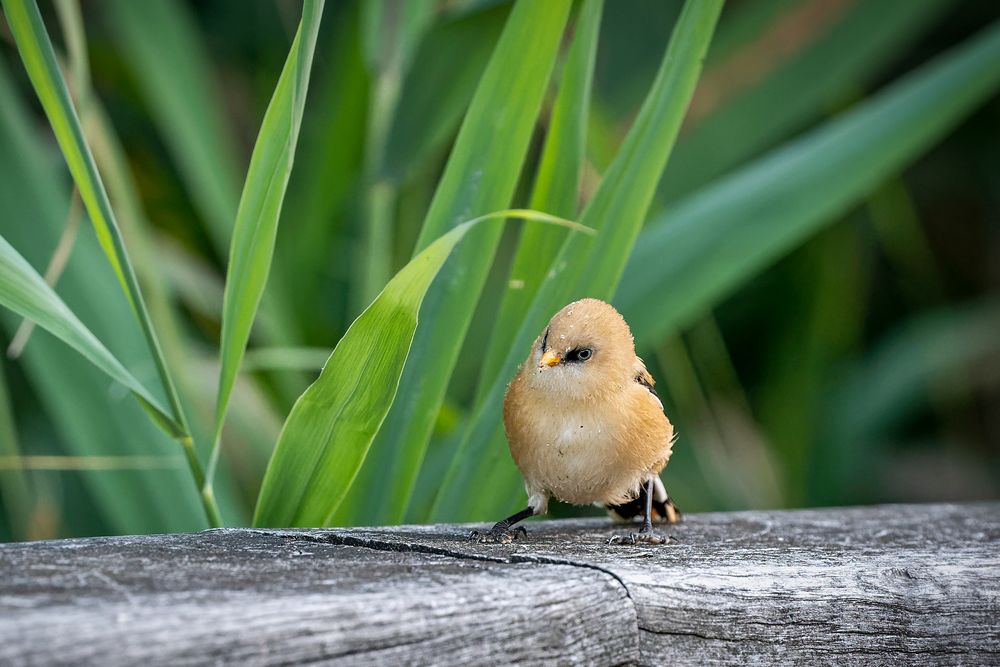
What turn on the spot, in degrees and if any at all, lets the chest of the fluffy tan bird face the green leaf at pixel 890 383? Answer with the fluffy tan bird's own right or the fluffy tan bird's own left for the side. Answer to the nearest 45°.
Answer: approximately 180°

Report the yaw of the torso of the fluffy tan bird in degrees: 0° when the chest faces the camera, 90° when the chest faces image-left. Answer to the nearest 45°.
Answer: approximately 45°
